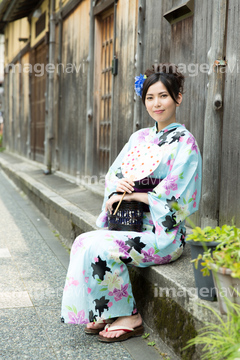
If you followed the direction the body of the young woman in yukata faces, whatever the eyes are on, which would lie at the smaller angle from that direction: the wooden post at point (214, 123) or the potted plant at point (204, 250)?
the potted plant

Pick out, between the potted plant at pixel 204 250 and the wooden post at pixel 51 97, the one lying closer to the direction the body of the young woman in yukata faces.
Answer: the potted plant

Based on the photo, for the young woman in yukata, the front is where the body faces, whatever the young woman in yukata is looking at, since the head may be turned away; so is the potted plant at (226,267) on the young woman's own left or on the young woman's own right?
on the young woman's own left

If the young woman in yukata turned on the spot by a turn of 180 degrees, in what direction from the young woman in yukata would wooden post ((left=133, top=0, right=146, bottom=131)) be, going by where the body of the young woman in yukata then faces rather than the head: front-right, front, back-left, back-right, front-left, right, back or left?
front-left

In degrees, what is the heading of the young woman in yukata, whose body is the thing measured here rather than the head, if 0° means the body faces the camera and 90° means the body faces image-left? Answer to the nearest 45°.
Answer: approximately 45°

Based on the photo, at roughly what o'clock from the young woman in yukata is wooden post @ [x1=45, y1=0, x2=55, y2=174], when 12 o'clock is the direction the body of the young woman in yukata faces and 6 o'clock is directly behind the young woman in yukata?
The wooden post is roughly at 4 o'clock from the young woman in yukata.

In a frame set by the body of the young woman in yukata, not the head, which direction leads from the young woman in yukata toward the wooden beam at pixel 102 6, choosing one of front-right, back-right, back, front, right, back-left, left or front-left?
back-right

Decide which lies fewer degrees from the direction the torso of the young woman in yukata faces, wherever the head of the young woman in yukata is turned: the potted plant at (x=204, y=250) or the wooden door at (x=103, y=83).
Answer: the potted plant

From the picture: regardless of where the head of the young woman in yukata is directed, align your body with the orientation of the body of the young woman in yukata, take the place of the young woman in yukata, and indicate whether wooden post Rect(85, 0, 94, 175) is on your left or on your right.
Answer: on your right

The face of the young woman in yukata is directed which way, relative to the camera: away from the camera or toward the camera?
toward the camera

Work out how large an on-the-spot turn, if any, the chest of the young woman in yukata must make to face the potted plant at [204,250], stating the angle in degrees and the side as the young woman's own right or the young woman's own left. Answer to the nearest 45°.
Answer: approximately 90° to the young woman's own left

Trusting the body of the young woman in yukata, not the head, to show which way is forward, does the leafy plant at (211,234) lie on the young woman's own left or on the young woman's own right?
on the young woman's own left

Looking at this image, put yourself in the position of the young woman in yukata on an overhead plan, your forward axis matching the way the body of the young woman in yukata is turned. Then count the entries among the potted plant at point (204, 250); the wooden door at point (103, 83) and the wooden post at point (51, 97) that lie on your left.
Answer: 1

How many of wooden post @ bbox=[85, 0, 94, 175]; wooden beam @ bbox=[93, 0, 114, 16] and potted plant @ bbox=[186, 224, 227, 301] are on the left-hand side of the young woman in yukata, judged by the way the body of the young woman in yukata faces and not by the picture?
1
